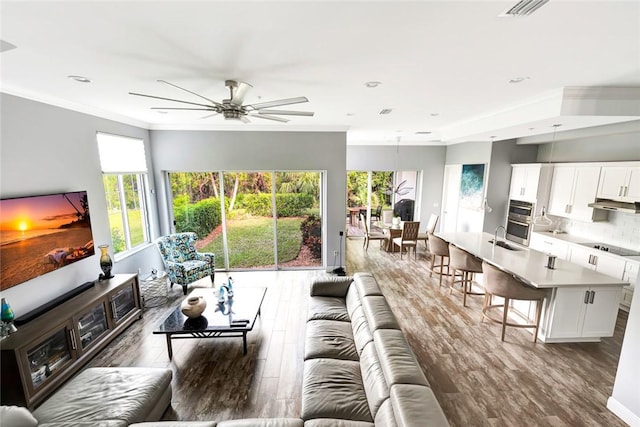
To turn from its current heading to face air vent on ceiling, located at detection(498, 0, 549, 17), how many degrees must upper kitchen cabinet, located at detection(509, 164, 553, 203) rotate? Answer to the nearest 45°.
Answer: approximately 45° to its left

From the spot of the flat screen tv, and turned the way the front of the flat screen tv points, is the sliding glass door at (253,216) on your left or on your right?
on your left

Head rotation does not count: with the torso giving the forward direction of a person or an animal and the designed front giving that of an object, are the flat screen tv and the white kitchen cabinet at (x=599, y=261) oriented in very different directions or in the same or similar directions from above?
very different directions

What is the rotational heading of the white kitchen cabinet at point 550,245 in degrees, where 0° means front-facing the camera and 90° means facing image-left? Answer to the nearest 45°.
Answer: approximately 45°

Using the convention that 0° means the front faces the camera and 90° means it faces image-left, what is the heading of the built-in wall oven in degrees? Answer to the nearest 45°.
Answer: approximately 45°
